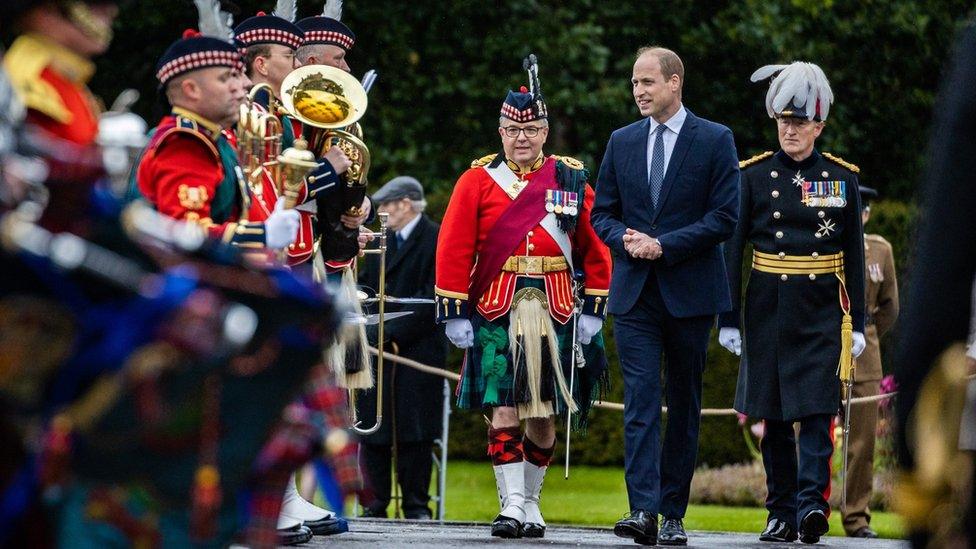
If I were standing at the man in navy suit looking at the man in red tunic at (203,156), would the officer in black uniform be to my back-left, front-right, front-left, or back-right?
back-left

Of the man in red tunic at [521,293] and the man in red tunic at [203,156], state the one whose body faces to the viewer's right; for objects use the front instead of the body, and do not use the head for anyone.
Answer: the man in red tunic at [203,156]

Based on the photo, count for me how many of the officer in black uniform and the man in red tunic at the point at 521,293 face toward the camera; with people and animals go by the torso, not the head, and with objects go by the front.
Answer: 2

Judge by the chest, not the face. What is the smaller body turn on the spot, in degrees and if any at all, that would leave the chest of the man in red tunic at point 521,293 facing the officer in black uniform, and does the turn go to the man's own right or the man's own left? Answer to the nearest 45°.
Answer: approximately 90° to the man's own left

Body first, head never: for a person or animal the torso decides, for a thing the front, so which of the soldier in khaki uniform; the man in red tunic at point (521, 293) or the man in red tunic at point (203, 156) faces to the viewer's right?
the man in red tunic at point (203, 156)

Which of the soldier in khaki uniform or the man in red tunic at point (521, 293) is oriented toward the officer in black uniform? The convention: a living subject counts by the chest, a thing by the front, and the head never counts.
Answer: the soldier in khaki uniform

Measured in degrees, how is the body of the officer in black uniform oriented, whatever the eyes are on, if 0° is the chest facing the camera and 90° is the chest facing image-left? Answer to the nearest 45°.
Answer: approximately 0°

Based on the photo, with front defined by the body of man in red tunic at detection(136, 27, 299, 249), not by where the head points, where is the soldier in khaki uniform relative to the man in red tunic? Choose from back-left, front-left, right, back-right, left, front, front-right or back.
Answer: front-left

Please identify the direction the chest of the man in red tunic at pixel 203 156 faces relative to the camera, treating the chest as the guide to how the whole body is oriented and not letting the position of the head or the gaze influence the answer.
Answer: to the viewer's right

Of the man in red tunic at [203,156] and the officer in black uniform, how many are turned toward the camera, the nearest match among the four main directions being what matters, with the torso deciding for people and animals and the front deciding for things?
1
